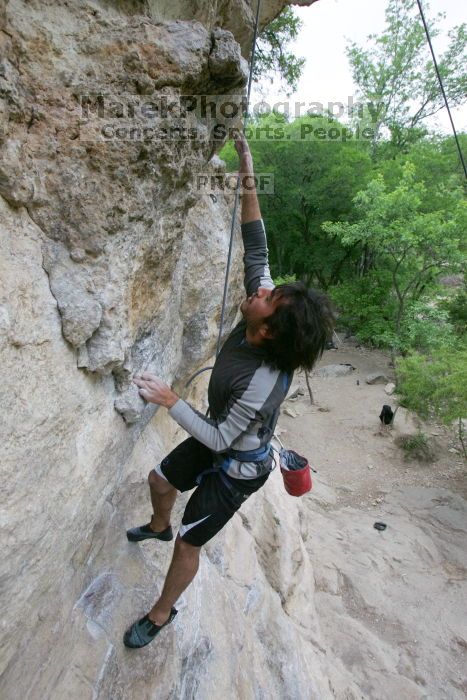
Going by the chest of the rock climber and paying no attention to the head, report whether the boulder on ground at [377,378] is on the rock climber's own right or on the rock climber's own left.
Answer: on the rock climber's own right

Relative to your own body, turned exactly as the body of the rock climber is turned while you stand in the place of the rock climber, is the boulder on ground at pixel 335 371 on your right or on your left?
on your right

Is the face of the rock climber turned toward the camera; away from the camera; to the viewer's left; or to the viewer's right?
to the viewer's left

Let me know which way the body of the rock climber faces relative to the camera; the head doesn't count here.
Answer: to the viewer's left

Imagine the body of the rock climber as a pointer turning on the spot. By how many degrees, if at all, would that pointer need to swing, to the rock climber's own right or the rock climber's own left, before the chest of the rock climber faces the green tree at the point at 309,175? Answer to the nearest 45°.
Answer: approximately 90° to the rock climber's own right

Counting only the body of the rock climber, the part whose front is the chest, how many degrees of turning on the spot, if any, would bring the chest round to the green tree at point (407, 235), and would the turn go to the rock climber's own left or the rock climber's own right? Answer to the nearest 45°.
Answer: approximately 135° to the rock climber's own right
